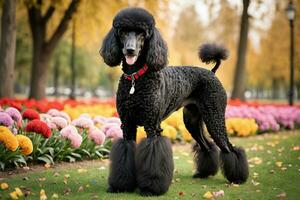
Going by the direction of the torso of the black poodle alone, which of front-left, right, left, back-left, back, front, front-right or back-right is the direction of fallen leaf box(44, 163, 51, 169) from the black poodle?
right

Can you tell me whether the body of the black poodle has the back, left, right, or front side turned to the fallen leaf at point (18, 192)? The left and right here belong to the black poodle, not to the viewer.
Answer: front

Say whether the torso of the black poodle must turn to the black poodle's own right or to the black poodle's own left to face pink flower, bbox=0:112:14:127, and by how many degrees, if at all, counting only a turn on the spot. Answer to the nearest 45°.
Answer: approximately 90° to the black poodle's own right

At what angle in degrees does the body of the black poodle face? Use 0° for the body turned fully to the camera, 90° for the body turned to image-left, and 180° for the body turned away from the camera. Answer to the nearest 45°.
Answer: approximately 45°

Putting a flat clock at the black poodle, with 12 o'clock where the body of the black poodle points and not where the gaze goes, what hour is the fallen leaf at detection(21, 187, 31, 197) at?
The fallen leaf is roughly at 1 o'clock from the black poodle.

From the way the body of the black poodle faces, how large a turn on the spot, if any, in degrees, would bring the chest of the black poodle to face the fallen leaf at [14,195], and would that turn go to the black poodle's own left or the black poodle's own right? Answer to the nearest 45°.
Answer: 0° — it already faces it

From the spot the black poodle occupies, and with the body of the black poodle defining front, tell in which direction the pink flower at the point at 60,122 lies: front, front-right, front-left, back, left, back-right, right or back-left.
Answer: right

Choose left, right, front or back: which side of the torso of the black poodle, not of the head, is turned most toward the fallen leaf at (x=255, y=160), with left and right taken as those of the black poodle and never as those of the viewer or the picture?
back

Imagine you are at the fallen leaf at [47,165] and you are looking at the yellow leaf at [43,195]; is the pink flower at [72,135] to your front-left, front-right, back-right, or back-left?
back-left

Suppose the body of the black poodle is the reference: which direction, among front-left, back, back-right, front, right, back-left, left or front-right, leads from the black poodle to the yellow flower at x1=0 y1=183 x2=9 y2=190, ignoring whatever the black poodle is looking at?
front-right

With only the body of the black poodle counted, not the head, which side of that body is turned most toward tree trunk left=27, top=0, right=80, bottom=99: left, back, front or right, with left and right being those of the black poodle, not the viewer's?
right

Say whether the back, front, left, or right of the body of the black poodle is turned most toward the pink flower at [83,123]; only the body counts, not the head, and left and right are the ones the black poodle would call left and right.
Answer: right
